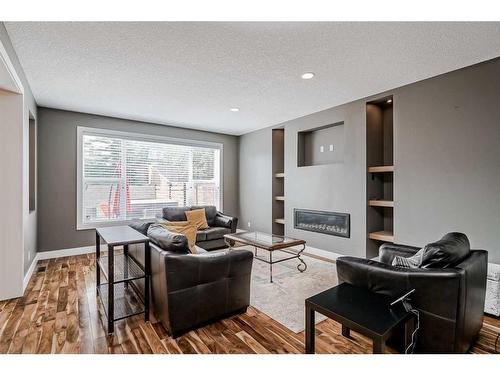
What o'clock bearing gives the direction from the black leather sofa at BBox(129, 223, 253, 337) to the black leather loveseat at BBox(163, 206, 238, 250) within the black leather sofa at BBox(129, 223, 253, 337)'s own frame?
The black leather loveseat is roughly at 11 o'clock from the black leather sofa.

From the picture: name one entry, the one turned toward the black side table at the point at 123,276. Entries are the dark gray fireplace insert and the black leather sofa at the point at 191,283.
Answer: the dark gray fireplace insert

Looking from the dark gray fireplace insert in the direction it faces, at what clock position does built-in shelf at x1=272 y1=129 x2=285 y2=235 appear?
The built-in shelf is roughly at 3 o'clock from the dark gray fireplace insert.

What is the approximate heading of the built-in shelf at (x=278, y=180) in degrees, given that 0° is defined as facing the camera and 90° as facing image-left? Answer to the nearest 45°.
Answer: approximately 45°

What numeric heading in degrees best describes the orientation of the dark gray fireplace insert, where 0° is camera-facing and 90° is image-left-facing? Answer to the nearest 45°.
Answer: approximately 45°

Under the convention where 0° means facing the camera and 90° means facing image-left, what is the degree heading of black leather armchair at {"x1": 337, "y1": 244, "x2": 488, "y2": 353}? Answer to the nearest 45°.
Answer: approximately 135°

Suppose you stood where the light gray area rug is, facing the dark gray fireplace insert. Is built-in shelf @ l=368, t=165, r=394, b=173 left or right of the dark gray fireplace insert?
right
